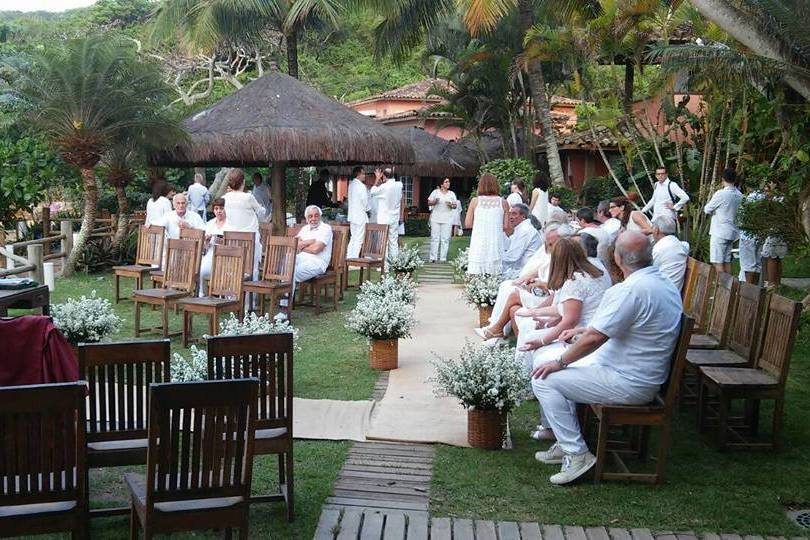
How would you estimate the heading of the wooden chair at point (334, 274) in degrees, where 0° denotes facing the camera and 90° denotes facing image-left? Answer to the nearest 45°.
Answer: approximately 45°

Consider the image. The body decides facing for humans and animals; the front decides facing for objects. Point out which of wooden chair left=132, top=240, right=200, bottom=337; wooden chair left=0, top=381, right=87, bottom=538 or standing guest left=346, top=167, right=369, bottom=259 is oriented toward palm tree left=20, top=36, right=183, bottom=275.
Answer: wooden chair left=0, top=381, right=87, bottom=538

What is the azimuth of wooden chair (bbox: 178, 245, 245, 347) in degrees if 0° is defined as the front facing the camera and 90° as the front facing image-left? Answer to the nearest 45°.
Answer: approximately 45°

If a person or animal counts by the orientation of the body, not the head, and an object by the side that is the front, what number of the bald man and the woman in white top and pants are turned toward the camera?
1

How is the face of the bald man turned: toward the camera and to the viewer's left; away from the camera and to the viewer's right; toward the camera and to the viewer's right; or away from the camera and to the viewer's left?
away from the camera and to the viewer's left

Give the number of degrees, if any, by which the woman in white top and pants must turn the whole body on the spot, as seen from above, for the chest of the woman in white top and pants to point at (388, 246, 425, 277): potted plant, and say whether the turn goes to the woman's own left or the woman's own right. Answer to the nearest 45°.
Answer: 0° — they already face it

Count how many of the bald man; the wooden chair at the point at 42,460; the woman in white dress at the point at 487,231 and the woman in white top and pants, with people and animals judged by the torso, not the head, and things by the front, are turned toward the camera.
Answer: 1

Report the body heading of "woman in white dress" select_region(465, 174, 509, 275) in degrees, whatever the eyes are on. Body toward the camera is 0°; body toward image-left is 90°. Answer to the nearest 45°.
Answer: approximately 180°

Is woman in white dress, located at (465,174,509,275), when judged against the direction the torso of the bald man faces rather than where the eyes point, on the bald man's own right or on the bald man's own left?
on the bald man's own right

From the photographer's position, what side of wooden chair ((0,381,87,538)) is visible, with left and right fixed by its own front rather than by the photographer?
back
